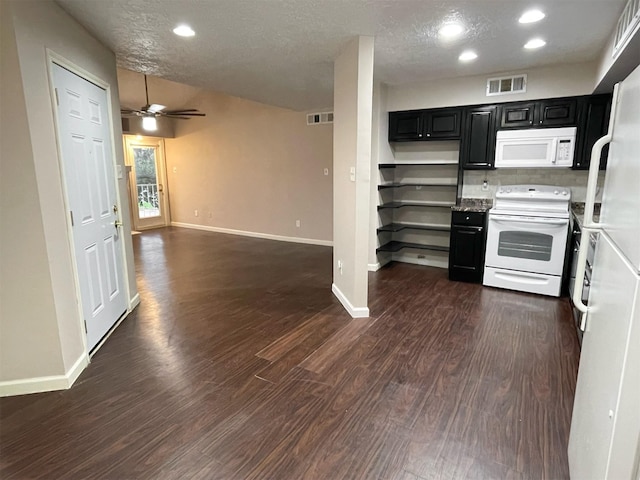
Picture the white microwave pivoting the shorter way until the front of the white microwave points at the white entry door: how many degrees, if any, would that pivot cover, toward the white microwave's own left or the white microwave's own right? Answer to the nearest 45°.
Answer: approximately 45° to the white microwave's own right

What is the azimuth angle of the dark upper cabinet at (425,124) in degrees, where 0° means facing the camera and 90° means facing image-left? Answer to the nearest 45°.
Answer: approximately 0°

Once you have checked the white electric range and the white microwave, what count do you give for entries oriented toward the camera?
2

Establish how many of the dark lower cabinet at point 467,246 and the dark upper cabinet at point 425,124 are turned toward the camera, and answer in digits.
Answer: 2
